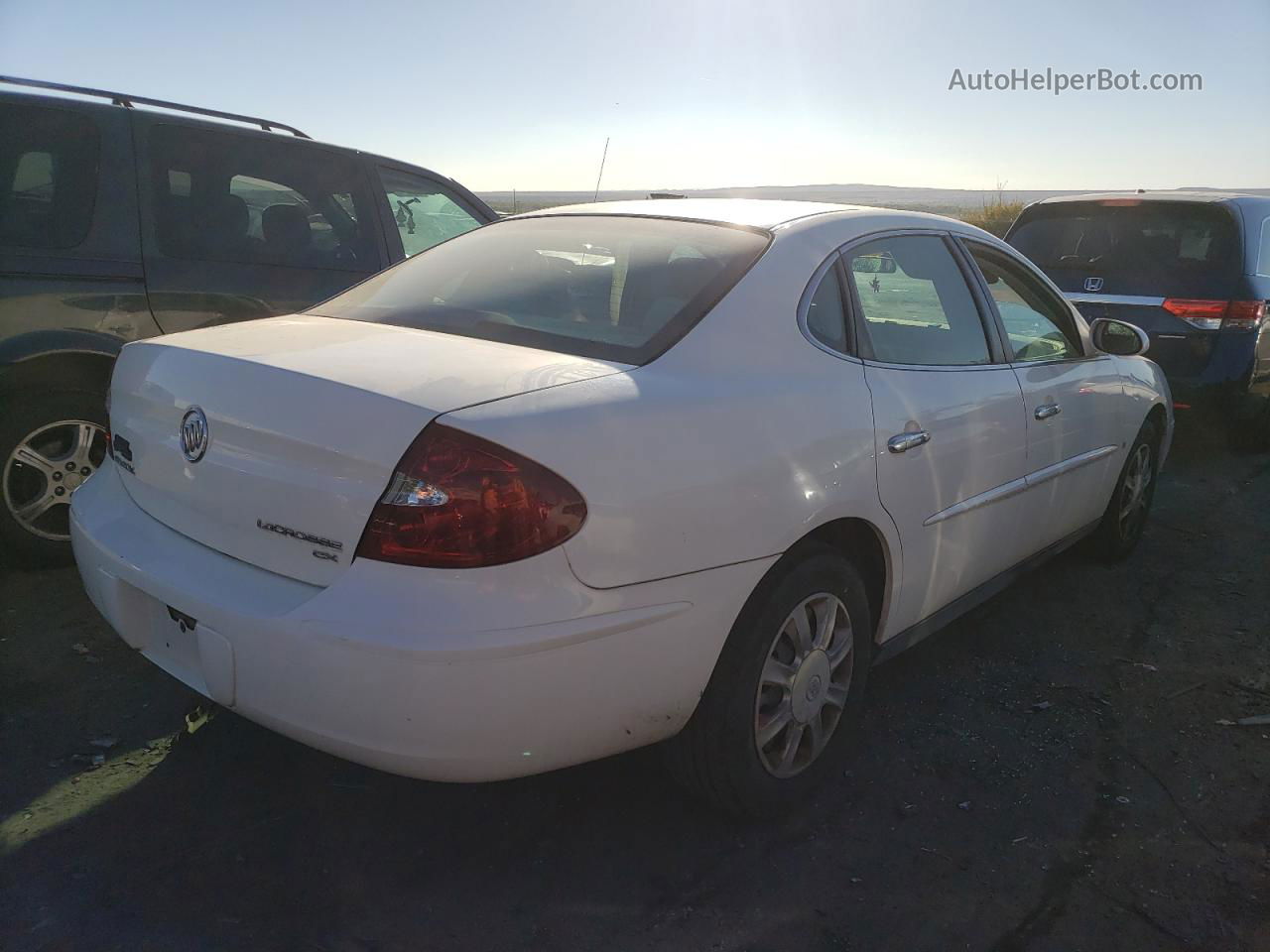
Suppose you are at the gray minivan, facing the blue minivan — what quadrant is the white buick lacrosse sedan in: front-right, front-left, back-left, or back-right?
front-right

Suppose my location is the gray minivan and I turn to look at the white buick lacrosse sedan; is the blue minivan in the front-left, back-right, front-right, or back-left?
front-left

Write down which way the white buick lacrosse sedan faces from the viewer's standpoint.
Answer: facing away from the viewer and to the right of the viewer

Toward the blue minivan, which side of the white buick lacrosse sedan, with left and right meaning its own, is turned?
front

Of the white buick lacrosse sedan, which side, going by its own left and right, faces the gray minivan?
left

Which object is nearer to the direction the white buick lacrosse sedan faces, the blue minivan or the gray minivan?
the blue minivan

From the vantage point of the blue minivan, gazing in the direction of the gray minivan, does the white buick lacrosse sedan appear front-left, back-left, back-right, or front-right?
front-left
